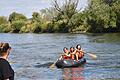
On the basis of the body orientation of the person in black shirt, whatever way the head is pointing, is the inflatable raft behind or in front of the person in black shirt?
in front

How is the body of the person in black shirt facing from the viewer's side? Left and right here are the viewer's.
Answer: facing away from the viewer and to the right of the viewer
